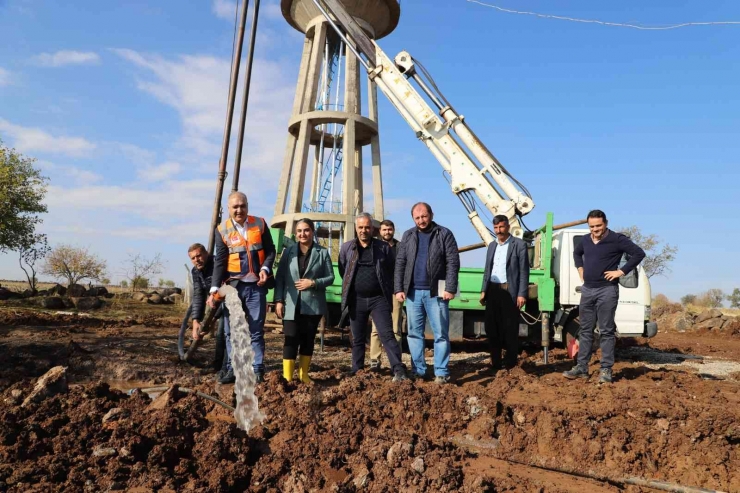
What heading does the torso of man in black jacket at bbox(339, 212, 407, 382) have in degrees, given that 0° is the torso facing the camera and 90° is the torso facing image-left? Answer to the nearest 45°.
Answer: approximately 0°

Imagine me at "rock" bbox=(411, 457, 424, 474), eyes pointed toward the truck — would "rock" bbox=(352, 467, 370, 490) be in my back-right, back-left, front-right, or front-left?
back-left

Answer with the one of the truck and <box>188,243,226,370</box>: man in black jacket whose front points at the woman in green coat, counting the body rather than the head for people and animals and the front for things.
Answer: the man in black jacket

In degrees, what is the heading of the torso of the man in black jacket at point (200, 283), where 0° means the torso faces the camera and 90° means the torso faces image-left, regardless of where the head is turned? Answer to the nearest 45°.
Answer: approximately 315°

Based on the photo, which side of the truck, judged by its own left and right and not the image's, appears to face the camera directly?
right

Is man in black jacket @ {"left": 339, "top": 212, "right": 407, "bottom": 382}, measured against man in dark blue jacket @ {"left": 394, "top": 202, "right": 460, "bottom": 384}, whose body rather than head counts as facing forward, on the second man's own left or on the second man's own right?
on the second man's own right

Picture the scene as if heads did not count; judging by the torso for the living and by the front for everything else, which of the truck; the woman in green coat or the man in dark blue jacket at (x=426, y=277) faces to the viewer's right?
the truck

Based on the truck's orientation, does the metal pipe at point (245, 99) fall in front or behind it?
behind

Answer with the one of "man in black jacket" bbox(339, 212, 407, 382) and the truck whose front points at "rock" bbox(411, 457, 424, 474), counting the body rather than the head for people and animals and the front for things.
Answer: the man in black jacket

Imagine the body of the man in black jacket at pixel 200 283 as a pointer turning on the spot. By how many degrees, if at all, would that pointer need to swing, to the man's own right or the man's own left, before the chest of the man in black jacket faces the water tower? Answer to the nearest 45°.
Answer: approximately 135° to the man's own left

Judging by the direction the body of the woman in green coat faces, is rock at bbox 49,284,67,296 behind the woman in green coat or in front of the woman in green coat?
behind

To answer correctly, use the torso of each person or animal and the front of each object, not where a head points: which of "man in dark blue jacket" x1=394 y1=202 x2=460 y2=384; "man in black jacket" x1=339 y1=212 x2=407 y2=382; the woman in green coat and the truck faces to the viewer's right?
the truck
